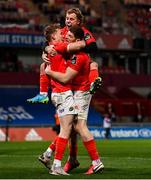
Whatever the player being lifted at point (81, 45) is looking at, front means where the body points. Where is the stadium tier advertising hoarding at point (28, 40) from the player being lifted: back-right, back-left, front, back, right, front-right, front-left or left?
back-right

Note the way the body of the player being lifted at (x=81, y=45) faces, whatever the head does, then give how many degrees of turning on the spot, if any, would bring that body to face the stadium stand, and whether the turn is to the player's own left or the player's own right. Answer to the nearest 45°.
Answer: approximately 135° to the player's own right

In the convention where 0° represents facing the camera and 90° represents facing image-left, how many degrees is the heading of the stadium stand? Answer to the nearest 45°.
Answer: approximately 0°

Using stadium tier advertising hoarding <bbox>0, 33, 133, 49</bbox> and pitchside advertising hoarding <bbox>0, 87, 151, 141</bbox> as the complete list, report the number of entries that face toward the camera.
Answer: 2

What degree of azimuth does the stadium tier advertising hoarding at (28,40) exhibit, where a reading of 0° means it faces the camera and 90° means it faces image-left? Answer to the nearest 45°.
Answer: approximately 0°

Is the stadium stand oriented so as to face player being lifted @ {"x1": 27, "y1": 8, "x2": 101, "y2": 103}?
yes

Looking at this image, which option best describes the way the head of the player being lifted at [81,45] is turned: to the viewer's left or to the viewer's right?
to the viewer's left

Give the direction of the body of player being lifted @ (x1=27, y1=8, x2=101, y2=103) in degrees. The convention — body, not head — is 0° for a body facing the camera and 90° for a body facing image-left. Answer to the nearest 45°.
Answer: approximately 45°
